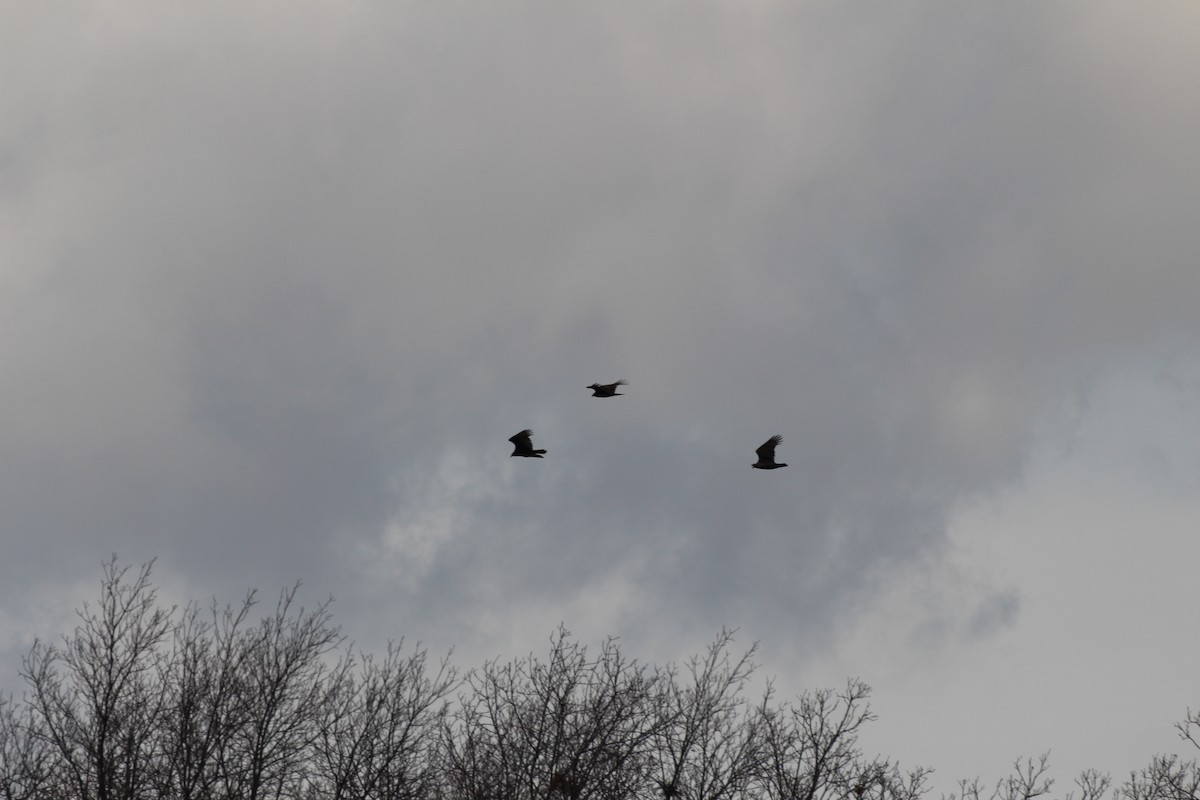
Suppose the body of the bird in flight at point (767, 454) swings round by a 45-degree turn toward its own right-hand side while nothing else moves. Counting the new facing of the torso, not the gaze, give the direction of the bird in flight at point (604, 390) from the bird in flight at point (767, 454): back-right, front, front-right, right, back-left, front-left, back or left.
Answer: left
